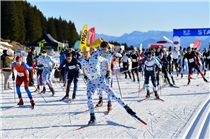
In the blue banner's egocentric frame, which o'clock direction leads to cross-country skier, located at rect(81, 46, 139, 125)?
The cross-country skier is roughly at 12 o'clock from the blue banner.

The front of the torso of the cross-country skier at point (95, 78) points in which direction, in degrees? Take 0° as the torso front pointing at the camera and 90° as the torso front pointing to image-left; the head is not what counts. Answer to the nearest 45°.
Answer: approximately 45°

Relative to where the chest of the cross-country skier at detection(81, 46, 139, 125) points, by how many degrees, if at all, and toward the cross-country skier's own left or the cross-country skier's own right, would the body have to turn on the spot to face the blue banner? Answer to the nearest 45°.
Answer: approximately 180°

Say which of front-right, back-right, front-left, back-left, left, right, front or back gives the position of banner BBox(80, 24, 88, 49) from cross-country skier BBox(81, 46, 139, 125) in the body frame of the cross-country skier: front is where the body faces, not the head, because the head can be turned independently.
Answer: back-right

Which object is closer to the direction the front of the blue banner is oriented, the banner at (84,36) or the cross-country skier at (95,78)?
the cross-country skier

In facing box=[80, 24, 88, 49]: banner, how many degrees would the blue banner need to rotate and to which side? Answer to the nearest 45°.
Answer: approximately 45° to its right

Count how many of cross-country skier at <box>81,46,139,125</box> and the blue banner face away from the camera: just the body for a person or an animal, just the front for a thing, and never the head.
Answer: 0

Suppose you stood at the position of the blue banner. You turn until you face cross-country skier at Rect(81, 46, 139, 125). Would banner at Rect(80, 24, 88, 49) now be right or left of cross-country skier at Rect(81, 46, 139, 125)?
right
